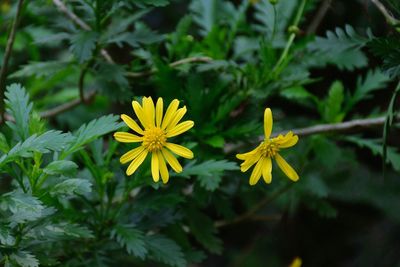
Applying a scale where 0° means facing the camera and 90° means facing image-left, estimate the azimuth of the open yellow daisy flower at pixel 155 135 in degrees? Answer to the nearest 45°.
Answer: approximately 0°
